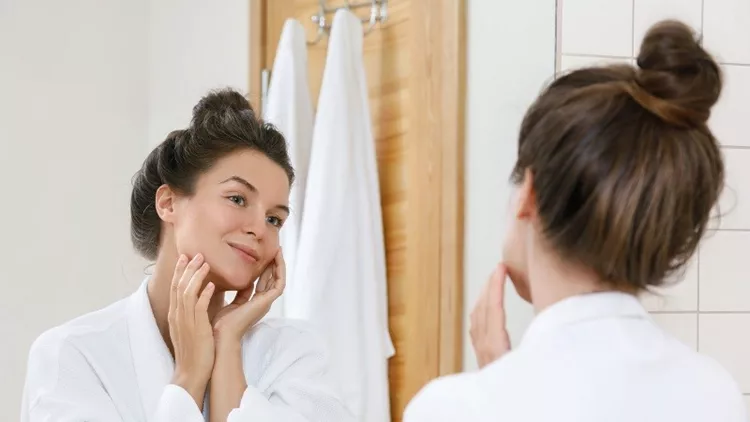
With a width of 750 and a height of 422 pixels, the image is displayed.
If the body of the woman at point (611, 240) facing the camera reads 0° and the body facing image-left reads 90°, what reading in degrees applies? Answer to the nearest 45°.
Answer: approximately 135°

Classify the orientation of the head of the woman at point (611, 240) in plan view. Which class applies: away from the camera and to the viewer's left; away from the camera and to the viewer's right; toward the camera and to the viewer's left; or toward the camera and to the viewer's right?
away from the camera and to the viewer's left
